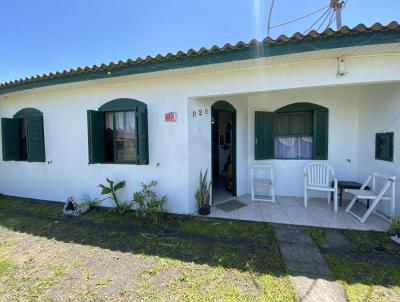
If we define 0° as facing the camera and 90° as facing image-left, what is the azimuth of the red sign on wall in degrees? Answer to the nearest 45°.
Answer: approximately 0°

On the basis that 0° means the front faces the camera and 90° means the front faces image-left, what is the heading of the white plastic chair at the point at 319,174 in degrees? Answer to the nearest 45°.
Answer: approximately 0°

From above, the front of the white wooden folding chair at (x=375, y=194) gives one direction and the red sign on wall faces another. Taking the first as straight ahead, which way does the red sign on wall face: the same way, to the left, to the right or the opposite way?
to the left

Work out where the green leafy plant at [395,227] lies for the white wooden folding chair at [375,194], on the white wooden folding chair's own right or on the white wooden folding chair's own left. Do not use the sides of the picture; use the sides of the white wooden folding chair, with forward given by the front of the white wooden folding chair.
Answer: on the white wooden folding chair's own left

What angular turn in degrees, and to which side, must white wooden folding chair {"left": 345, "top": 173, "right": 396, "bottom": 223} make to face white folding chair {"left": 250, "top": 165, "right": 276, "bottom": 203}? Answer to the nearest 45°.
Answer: approximately 45° to its right

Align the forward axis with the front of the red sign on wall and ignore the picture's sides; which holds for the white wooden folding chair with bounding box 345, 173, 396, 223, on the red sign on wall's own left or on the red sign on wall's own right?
on the red sign on wall's own left

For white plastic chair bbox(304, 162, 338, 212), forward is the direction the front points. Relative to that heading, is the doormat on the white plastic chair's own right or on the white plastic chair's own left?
on the white plastic chair's own right

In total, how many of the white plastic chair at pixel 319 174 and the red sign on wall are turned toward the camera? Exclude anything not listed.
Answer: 2

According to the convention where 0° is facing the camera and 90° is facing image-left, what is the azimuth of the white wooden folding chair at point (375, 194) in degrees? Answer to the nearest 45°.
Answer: approximately 45°

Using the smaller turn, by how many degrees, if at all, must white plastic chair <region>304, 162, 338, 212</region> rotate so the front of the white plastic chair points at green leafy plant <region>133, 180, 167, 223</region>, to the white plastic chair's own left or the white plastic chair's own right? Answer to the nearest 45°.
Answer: approximately 45° to the white plastic chair's own right
